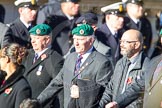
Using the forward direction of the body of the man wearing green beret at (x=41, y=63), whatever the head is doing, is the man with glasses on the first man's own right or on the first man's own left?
on the first man's own left

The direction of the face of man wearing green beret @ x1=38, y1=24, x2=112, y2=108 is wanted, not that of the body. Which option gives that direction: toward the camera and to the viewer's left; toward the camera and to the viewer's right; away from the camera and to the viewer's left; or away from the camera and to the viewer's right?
toward the camera and to the viewer's left

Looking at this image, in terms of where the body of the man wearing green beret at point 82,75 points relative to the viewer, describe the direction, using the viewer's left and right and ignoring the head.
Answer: facing the viewer and to the left of the viewer

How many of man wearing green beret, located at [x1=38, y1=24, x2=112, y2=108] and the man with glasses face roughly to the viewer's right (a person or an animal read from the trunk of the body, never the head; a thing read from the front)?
0

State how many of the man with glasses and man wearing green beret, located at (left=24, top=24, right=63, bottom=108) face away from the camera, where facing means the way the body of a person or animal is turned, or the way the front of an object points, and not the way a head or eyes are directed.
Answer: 0

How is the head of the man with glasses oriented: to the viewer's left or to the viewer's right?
to the viewer's left

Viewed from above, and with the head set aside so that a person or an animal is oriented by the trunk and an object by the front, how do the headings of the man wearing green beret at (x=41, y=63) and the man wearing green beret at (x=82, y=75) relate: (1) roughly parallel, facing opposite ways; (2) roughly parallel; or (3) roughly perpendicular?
roughly parallel

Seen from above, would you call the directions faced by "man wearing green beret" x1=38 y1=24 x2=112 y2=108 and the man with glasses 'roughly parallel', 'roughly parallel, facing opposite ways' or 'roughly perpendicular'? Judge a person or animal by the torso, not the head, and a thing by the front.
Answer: roughly parallel

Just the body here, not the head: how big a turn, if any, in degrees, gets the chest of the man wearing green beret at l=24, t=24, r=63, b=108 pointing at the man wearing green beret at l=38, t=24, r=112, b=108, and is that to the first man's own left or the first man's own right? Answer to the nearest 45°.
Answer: approximately 90° to the first man's own left

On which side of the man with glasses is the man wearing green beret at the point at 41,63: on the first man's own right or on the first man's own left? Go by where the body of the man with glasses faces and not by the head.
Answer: on the first man's own right
